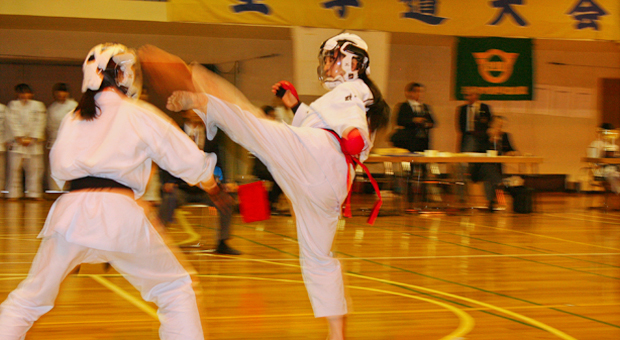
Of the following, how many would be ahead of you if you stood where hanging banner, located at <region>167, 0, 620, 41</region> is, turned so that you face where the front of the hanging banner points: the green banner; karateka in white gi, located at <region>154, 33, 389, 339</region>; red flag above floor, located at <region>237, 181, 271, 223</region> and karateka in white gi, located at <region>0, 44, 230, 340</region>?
3

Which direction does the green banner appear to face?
toward the camera

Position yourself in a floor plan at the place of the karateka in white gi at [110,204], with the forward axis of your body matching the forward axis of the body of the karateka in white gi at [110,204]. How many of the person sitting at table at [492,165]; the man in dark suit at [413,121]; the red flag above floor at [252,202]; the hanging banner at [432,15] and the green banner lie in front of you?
5

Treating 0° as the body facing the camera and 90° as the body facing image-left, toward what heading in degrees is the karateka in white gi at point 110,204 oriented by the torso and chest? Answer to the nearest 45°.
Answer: approximately 225°

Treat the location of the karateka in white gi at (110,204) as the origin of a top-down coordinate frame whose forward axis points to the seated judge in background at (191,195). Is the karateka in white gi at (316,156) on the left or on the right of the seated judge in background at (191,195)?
right

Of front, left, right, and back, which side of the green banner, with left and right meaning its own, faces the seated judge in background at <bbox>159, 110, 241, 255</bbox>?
front

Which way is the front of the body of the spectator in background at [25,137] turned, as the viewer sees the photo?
toward the camera

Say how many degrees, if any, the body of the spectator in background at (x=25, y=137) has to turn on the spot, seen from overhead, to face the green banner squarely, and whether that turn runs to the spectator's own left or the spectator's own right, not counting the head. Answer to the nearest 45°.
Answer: approximately 90° to the spectator's own left

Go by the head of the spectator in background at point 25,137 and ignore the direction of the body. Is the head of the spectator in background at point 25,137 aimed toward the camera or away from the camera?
toward the camera

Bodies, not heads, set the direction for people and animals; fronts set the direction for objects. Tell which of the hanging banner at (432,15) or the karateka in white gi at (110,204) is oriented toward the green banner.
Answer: the karateka in white gi

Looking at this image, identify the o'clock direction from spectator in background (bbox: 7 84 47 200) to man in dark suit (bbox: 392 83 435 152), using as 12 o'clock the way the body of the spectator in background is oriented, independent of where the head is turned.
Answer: The man in dark suit is roughly at 10 o'clock from the spectator in background.

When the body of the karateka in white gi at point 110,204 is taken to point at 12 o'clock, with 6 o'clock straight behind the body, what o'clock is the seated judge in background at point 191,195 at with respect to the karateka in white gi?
The seated judge in background is roughly at 11 o'clock from the karateka in white gi.

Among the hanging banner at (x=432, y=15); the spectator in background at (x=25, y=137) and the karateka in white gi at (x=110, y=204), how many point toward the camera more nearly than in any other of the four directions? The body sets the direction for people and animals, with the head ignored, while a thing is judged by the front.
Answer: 2
